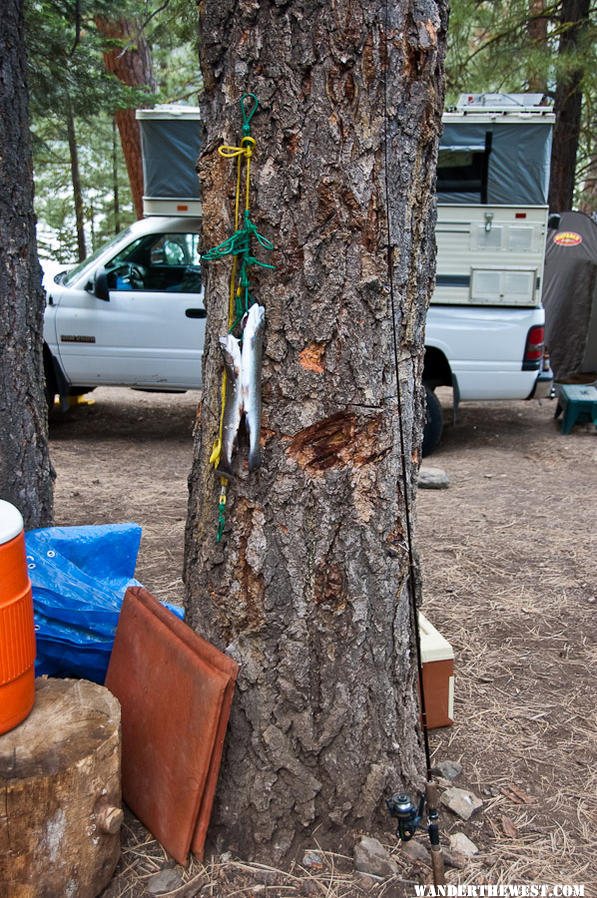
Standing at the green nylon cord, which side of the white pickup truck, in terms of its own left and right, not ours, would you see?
left

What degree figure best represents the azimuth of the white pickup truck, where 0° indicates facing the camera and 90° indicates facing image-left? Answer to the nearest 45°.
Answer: approximately 90°

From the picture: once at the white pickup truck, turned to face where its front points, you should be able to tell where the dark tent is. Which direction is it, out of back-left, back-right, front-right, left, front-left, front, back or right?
back-right

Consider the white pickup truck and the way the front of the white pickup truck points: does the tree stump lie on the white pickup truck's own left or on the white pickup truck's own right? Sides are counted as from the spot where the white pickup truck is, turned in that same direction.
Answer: on the white pickup truck's own left

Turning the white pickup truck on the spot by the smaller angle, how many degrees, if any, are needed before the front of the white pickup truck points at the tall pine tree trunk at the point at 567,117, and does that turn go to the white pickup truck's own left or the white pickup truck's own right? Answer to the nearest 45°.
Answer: approximately 135° to the white pickup truck's own right

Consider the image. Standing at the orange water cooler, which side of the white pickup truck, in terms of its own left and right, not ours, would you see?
left

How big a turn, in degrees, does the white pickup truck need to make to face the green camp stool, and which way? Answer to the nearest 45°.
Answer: approximately 135° to its right

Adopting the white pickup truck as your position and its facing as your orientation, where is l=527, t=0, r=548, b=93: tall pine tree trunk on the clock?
The tall pine tree trunk is roughly at 4 o'clock from the white pickup truck.

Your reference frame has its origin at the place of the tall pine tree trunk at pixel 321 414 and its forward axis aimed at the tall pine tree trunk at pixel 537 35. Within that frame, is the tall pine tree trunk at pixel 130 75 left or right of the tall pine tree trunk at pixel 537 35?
left

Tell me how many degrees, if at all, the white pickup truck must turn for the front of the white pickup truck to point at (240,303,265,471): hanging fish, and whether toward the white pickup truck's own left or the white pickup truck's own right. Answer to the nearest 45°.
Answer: approximately 90° to the white pickup truck's own left

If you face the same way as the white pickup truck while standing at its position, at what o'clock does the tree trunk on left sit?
The tree trunk on left is roughly at 10 o'clock from the white pickup truck.
